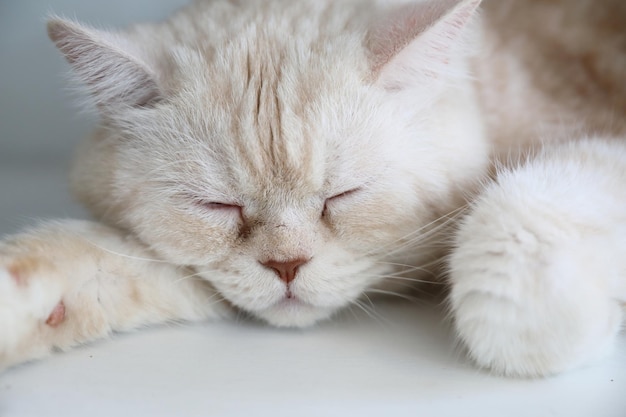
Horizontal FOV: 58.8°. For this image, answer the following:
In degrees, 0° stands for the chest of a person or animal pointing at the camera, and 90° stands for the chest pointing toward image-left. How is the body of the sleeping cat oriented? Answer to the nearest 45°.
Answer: approximately 0°
